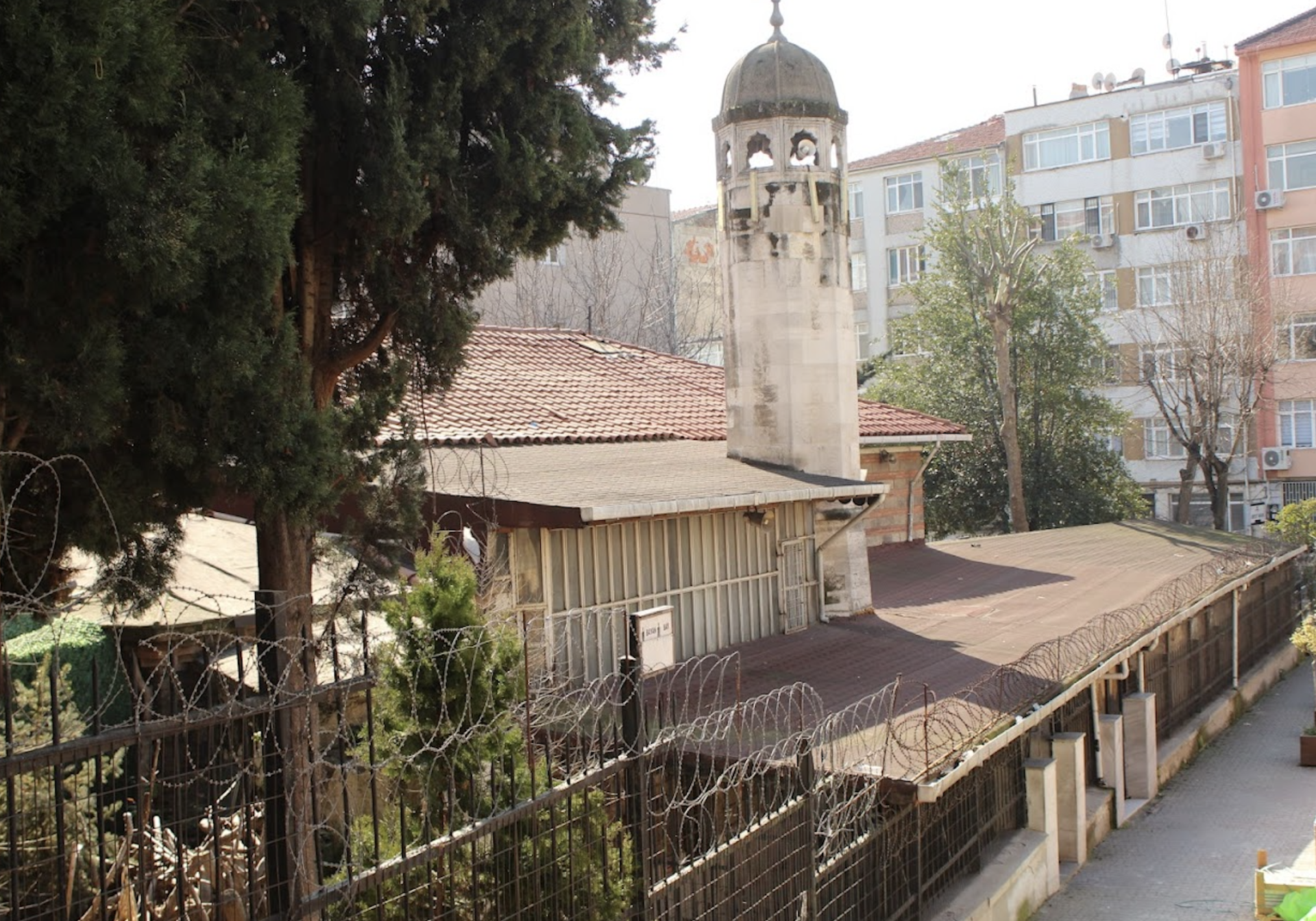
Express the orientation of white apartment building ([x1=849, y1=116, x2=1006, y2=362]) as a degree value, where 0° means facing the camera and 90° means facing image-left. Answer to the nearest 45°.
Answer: approximately 45°

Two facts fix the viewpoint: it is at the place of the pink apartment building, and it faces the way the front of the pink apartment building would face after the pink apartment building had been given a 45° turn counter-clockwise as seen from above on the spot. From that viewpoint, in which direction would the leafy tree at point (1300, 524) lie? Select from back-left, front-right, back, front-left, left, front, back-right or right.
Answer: front

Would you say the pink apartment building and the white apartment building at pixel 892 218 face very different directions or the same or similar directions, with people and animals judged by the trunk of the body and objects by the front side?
same or similar directions

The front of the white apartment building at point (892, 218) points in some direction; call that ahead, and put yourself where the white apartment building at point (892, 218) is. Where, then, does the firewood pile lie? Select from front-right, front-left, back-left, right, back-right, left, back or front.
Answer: front-left

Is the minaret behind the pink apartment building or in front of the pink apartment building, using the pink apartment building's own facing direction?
in front

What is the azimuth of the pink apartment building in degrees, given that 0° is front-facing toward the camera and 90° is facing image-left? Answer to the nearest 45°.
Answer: approximately 45°

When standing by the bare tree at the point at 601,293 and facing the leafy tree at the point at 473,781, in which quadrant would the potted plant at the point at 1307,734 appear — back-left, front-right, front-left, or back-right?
front-left

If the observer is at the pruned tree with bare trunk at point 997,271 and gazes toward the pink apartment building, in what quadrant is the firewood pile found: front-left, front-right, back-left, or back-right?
back-right

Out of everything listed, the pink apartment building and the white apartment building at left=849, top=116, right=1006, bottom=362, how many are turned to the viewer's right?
0
